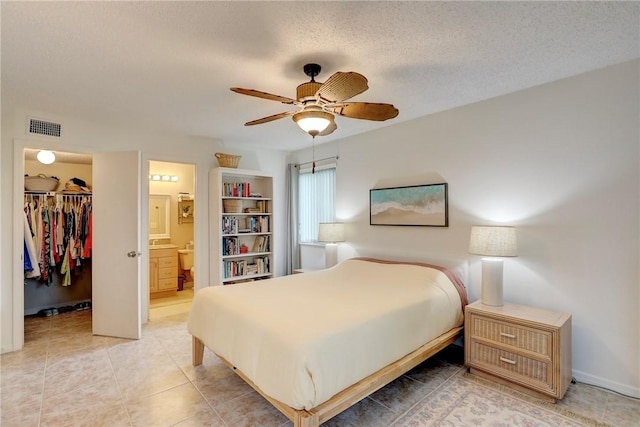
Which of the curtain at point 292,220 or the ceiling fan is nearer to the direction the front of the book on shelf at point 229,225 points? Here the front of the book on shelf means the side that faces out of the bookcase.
the ceiling fan

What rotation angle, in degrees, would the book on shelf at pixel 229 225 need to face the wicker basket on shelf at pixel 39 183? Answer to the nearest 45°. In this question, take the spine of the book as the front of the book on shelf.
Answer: approximately 90° to its right

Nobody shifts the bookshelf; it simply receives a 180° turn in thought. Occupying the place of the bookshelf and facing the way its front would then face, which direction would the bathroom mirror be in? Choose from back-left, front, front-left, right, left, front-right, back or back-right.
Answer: front

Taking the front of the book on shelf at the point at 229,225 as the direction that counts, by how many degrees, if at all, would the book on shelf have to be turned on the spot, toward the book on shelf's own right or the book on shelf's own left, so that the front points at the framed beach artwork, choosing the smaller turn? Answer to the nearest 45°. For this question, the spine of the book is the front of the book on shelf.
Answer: approximately 45° to the book on shelf's own left

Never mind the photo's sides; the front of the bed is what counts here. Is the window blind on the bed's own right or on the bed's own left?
on the bed's own right

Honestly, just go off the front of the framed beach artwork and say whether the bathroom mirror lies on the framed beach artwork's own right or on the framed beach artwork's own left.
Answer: on the framed beach artwork's own right
